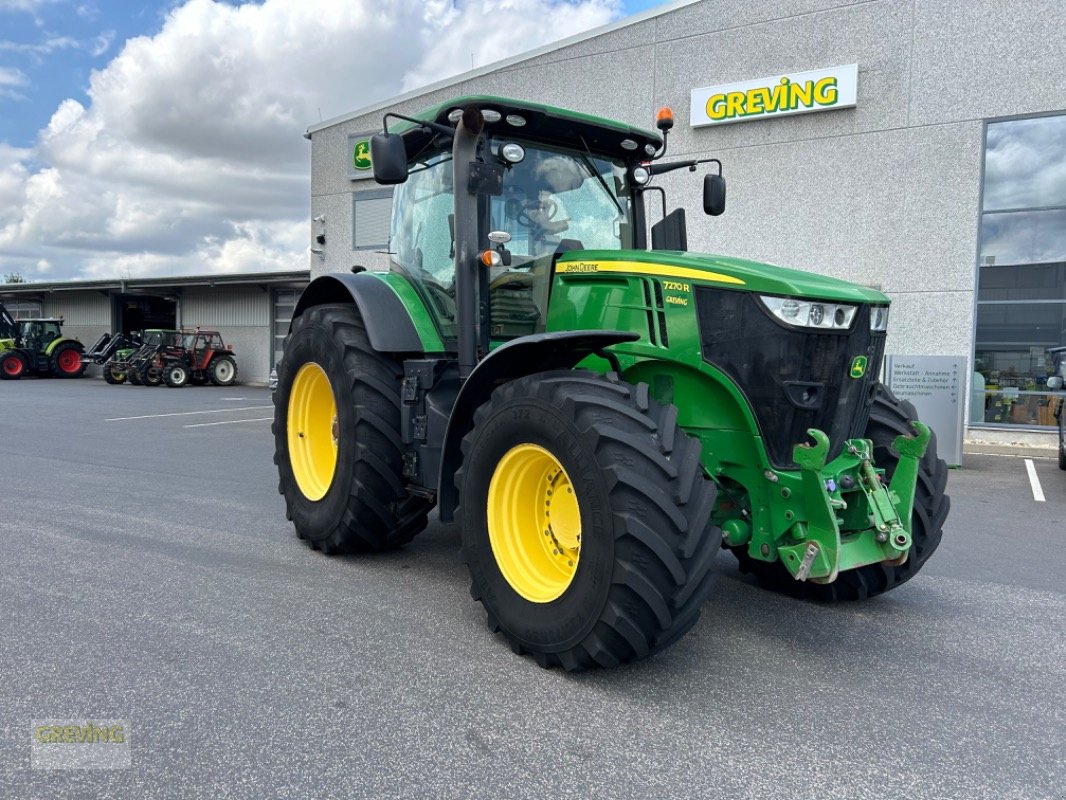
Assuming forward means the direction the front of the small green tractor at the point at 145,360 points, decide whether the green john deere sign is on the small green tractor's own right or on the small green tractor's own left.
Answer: on the small green tractor's own left

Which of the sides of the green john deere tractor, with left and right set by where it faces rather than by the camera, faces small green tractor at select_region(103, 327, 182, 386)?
back

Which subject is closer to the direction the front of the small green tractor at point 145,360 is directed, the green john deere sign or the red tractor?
the green john deere sign

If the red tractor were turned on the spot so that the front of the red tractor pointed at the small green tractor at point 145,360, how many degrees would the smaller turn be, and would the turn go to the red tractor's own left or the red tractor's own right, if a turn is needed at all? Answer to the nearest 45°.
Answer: approximately 45° to the red tractor's own right

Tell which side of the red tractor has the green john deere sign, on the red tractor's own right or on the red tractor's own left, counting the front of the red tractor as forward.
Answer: on the red tractor's own left

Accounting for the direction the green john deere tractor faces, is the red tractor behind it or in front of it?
behind

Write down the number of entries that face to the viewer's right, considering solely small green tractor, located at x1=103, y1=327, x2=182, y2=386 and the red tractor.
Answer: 0

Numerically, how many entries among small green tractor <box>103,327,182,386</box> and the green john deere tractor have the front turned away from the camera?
0

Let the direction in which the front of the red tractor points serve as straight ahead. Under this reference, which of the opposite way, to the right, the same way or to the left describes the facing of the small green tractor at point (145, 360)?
the same way

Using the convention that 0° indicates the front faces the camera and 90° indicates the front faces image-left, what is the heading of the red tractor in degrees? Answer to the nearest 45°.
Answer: approximately 45°

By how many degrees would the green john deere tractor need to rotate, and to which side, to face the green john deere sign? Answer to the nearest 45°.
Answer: approximately 135° to its left
